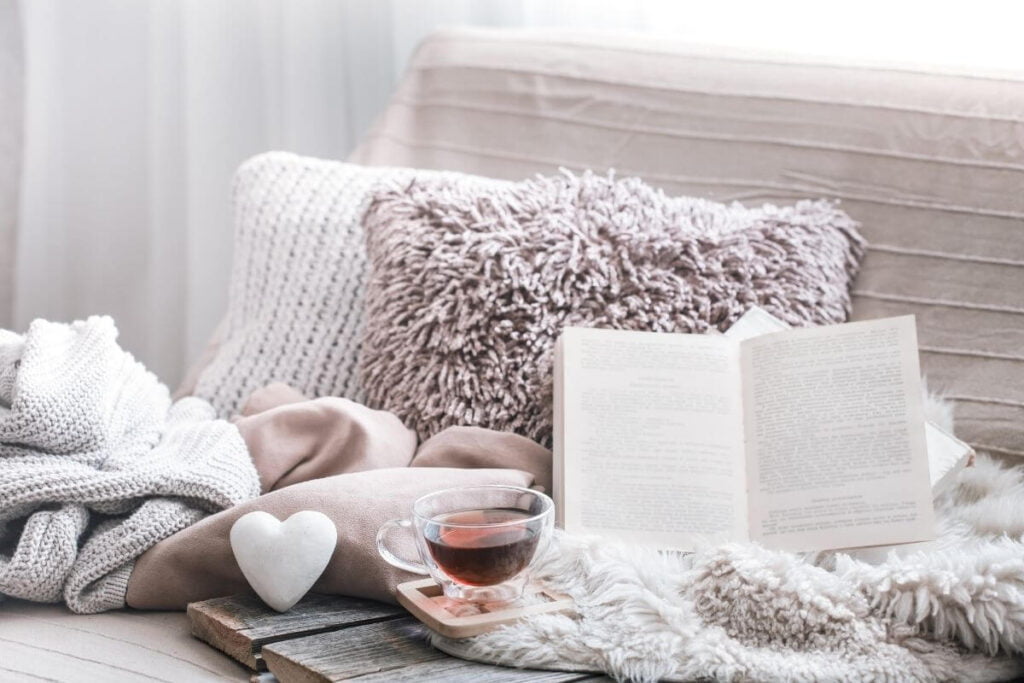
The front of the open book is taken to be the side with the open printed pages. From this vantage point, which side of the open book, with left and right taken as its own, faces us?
front

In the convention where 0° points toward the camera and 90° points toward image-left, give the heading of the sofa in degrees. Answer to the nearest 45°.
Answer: approximately 0°

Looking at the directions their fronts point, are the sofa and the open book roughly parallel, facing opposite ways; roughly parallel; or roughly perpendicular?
roughly parallel

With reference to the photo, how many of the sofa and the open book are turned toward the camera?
2

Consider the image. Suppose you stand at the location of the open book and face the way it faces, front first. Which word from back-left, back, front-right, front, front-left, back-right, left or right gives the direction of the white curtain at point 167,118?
back-right
